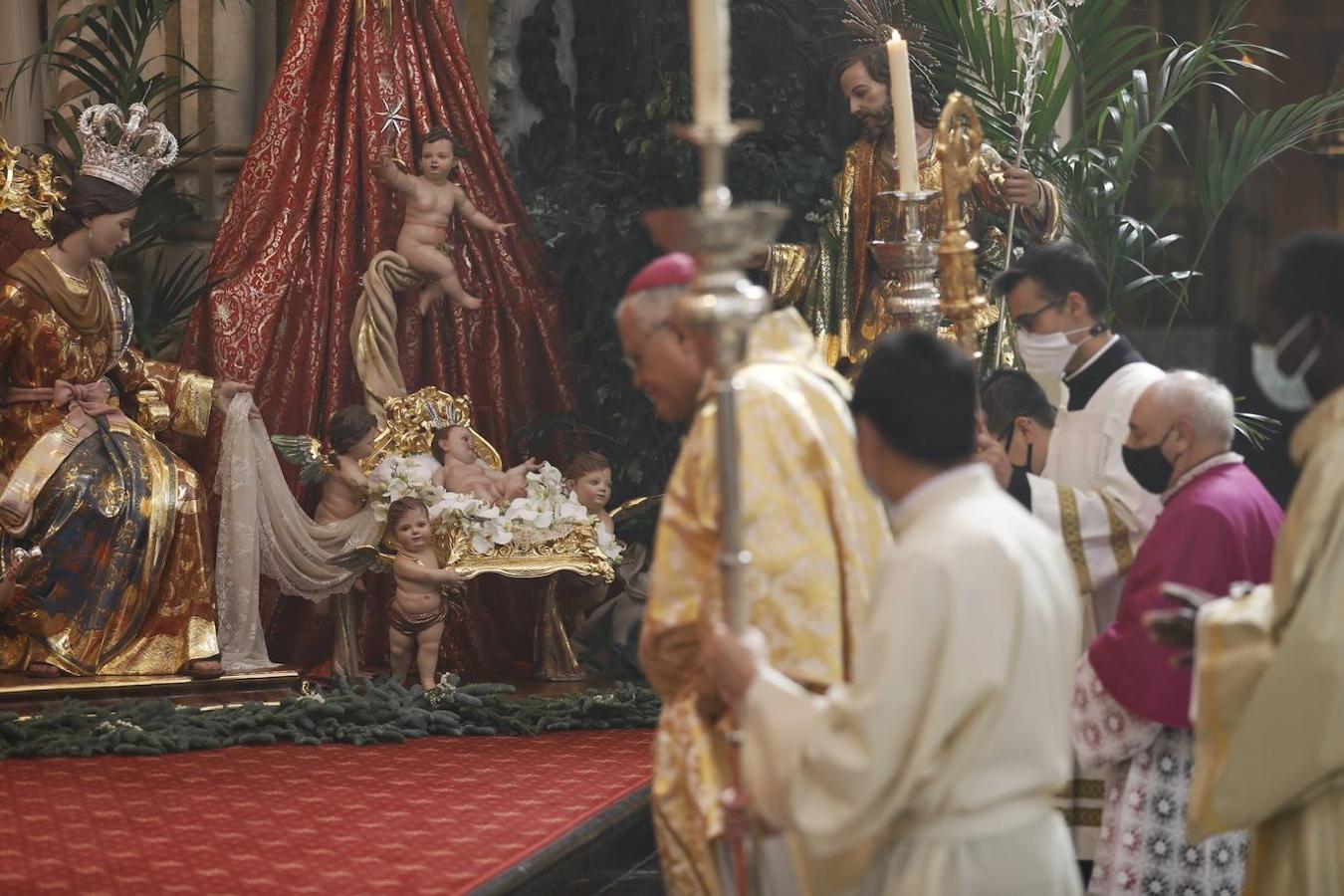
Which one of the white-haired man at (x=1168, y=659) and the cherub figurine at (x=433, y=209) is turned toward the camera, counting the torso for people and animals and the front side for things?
the cherub figurine

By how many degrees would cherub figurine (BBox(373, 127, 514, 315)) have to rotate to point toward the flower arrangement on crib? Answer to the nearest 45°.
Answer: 0° — it already faces it

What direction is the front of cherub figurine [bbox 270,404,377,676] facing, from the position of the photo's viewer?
facing to the right of the viewer

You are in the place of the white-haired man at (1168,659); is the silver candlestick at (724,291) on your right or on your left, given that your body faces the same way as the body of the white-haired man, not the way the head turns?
on your left

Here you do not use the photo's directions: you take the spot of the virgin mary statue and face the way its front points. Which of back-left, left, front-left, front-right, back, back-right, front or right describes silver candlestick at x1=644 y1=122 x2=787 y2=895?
front-right

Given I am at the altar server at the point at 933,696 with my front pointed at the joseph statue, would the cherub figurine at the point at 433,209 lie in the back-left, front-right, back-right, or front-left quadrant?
front-left

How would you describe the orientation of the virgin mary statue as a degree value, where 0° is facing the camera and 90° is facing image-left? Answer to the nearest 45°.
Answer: approximately 315°

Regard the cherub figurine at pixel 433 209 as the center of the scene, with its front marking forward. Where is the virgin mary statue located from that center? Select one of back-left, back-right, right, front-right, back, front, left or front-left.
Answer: front-right

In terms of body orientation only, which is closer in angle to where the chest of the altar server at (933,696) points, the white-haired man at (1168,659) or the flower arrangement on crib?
the flower arrangement on crib

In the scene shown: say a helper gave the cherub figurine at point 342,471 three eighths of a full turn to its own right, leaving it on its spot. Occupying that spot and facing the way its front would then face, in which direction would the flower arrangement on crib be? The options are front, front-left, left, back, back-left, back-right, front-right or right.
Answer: left

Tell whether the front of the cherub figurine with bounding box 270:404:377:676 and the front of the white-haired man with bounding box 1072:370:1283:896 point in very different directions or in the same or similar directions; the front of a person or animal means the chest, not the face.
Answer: very different directions

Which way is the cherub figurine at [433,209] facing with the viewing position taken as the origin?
facing the viewer

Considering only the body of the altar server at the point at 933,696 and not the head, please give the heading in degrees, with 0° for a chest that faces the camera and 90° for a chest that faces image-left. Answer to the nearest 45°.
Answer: approximately 135°

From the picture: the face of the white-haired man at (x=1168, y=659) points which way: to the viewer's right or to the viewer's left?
to the viewer's left
